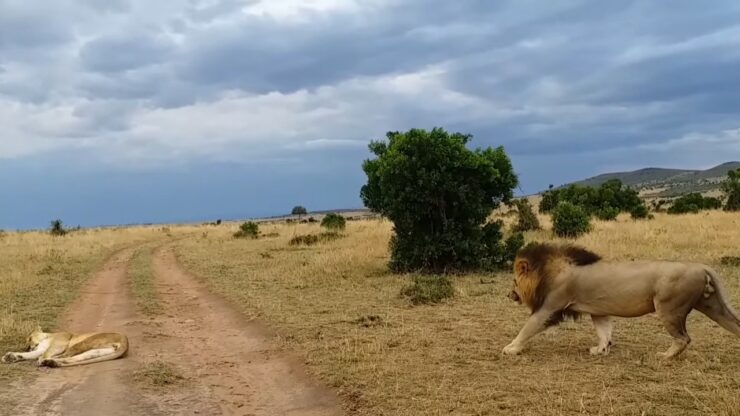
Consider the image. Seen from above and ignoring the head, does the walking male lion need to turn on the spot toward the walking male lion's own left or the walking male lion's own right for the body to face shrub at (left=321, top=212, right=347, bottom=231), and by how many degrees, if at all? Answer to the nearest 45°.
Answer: approximately 45° to the walking male lion's own right

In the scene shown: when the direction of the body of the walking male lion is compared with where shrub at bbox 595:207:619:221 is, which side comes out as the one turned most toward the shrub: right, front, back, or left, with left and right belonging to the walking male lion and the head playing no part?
right

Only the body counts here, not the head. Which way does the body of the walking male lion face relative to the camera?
to the viewer's left

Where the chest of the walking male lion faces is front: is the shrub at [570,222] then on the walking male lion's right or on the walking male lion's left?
on the walking male lion's right

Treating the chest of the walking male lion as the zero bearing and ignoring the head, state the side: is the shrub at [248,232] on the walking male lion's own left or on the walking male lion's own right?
on the walking male lion's own right

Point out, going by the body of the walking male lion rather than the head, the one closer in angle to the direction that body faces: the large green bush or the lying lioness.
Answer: the lying lioness

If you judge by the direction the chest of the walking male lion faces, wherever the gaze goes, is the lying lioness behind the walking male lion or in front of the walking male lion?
in front

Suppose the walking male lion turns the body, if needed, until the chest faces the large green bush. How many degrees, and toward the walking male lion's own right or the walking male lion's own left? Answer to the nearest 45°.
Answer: approximately 45° to the walking male lion's own right

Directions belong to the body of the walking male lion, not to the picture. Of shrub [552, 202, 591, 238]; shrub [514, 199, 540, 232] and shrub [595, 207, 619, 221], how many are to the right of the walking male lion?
3

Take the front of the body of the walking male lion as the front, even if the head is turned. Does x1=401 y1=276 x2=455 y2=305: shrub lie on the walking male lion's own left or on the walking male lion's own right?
on the walking male lion's own right

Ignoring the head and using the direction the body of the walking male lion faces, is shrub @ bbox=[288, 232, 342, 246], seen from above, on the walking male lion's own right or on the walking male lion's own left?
on the walking male lion's own right
